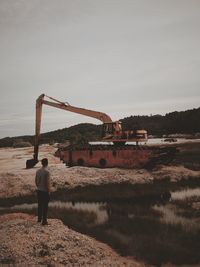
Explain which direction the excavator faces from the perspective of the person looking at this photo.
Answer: facing to the left of the viewer
